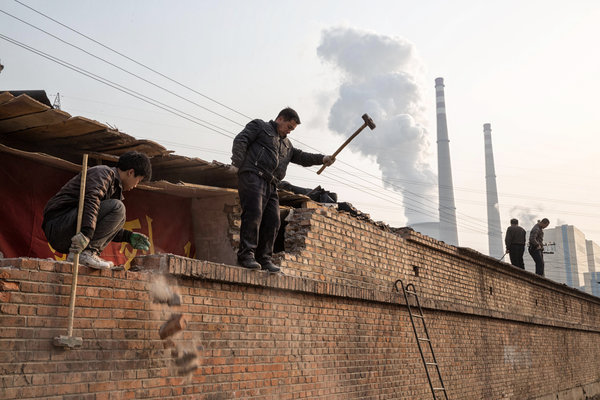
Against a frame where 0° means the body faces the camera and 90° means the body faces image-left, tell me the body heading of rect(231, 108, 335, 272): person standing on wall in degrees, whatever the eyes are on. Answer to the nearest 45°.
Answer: approximately 315°

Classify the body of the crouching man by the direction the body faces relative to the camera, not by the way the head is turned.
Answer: to the viewer's right

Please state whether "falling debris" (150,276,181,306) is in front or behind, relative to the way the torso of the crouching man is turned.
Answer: in front

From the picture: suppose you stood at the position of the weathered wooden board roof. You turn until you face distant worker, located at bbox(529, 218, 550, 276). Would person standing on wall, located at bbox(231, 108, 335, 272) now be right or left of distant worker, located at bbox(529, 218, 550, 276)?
right

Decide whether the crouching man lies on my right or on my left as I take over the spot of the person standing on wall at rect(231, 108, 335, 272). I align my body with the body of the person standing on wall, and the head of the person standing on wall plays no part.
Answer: on my right

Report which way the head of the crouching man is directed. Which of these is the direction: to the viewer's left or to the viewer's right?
to the viewer's right

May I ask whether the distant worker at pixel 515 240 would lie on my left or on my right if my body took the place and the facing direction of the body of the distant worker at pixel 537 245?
on my right
